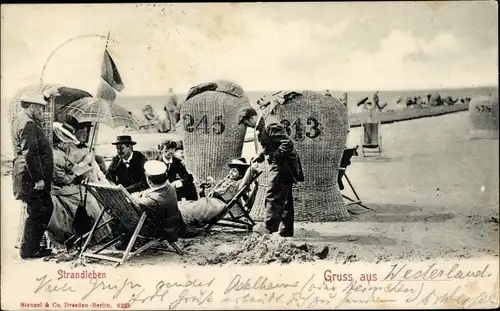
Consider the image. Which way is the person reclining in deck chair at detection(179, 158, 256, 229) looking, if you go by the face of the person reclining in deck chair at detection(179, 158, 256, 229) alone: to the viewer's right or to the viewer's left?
to the viewer's left

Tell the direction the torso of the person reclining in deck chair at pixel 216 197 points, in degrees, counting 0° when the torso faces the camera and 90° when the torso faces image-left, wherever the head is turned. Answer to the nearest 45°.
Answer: approximately 90°

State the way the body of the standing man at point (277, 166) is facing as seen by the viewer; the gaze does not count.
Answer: to the viewer's left

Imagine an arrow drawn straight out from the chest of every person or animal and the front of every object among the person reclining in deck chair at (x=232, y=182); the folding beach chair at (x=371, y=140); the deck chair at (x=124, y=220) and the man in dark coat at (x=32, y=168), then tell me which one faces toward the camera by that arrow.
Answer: the folding beach chair

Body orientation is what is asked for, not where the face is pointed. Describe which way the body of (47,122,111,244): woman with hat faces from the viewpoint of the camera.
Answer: to the viewer's right

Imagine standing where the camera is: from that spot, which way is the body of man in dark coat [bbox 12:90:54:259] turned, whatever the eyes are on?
to the viewer's right

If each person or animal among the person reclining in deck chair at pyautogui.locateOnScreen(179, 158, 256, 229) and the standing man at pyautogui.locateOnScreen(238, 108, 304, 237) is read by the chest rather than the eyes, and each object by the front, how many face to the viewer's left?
2

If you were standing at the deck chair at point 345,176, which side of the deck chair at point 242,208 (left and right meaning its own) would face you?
back

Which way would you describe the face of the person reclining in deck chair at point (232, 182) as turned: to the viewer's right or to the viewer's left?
to the viewer's left
